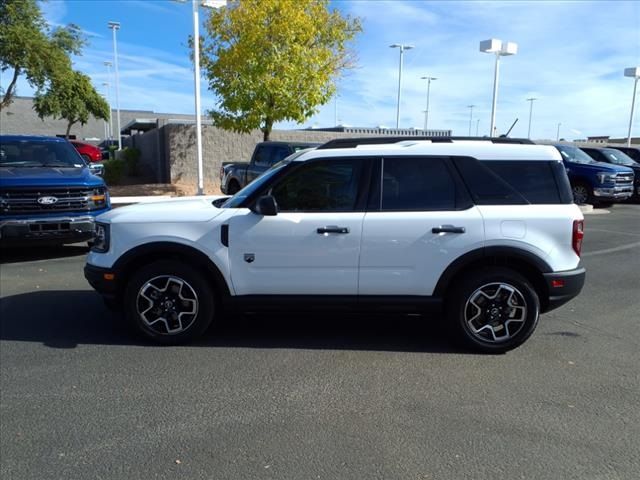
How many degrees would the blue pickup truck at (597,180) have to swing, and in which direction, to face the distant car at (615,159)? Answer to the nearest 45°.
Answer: approximately 135° to its left

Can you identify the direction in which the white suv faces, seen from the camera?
facing to the left of the viewer

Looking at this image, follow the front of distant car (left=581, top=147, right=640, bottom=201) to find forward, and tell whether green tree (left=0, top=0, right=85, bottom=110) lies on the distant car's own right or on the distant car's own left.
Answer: on the distant car's own right

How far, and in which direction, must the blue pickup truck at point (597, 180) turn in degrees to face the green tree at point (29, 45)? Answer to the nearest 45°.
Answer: approximately 90° to its right

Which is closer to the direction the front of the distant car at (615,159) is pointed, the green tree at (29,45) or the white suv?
the white suv

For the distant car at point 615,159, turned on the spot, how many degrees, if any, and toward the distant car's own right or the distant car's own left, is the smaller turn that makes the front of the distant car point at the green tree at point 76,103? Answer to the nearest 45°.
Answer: approximately 135° to the distant car's own right

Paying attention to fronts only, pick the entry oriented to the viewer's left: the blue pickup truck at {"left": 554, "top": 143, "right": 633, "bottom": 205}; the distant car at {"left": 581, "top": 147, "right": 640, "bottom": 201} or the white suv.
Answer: the white suv

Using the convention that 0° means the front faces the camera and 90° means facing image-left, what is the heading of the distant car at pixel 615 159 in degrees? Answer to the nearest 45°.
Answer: approximately 315°

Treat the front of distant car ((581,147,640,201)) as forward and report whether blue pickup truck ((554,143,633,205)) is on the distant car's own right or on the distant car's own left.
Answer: on the distant car's own right

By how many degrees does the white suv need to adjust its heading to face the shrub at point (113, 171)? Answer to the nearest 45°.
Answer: approximately 45° to its right

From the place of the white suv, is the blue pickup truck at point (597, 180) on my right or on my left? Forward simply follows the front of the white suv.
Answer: on my right

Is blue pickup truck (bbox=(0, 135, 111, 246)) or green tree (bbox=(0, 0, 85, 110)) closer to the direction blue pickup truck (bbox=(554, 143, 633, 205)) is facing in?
the blue pickup truck

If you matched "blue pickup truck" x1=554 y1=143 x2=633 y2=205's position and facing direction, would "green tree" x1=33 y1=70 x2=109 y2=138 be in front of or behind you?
behind

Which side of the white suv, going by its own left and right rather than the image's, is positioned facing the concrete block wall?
right
